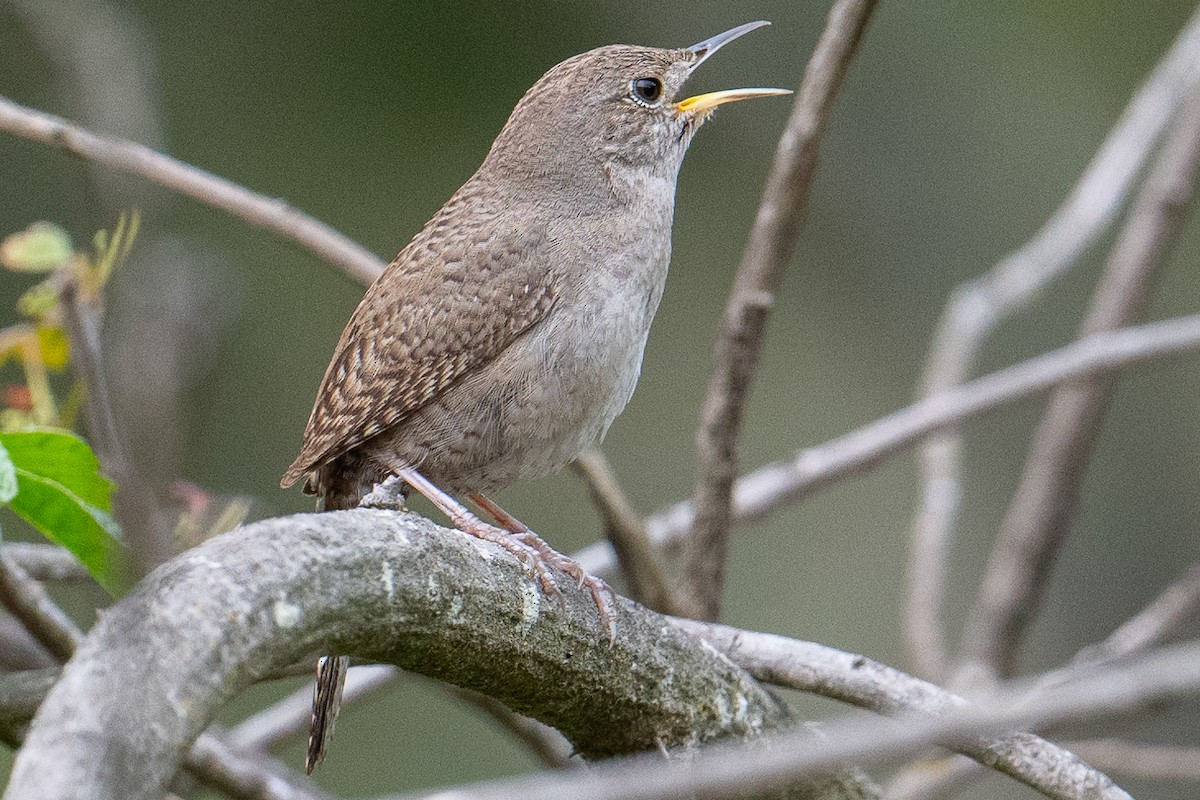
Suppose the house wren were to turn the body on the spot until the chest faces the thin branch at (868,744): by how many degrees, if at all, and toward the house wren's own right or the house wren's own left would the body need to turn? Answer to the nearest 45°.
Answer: approximately 90° to the house wren's own right

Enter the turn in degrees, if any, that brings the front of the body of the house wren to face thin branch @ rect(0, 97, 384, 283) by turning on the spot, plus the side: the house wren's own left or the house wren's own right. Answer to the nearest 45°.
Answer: approximately 180°

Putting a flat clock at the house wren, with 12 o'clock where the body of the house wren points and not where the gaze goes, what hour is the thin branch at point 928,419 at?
The thin branch is roughly at 11 o'clock from the house wren.

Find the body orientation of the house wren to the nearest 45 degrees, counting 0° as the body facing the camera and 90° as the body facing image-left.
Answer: approximately 270°
